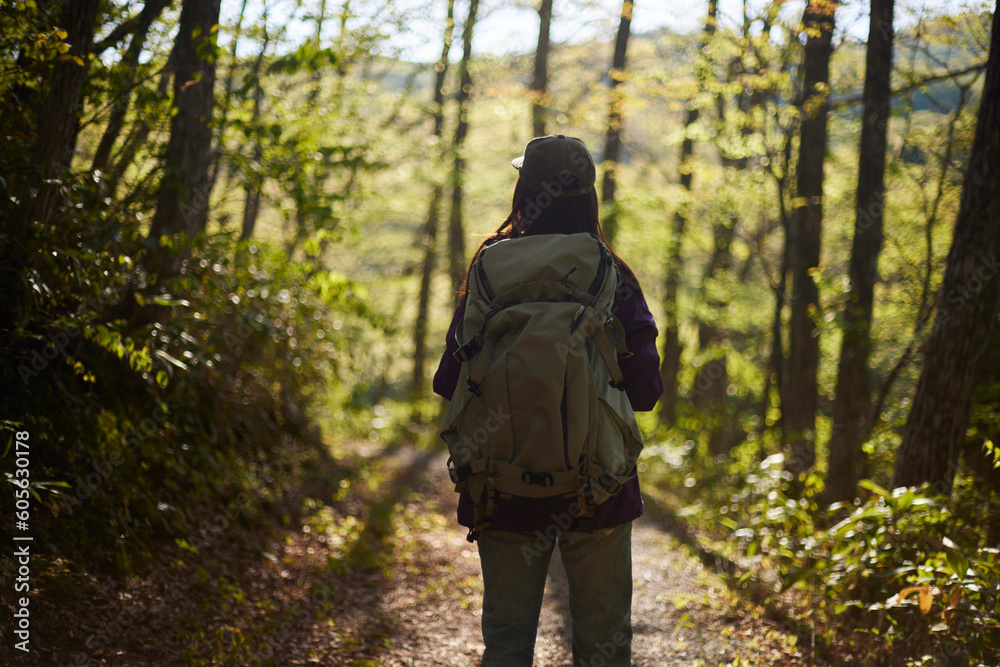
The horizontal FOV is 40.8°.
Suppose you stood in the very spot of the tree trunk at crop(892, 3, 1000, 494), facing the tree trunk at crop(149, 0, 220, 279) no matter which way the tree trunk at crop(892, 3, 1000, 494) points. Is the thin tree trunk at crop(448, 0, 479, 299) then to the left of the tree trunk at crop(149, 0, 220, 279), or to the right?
right

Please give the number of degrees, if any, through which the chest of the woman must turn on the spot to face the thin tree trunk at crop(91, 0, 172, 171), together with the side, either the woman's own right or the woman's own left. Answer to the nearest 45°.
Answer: approximately 45° to the woman's own left

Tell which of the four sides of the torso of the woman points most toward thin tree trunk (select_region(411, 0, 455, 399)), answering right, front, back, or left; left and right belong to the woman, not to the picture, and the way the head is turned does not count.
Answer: front

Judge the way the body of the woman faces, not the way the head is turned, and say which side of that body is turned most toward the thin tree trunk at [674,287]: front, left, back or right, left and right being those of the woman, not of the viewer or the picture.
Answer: front

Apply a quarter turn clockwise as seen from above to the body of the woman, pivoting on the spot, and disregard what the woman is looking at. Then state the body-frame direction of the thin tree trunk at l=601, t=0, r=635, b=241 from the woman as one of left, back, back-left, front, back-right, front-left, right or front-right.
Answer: left

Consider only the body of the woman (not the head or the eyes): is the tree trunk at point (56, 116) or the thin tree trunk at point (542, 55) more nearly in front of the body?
the thin tree trunk

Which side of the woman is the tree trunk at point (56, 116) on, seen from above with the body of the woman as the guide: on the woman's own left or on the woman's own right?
on the woman's own left

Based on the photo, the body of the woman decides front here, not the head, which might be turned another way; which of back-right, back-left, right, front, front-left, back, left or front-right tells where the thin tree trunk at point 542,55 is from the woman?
front

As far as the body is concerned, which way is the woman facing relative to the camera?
away from the camera
